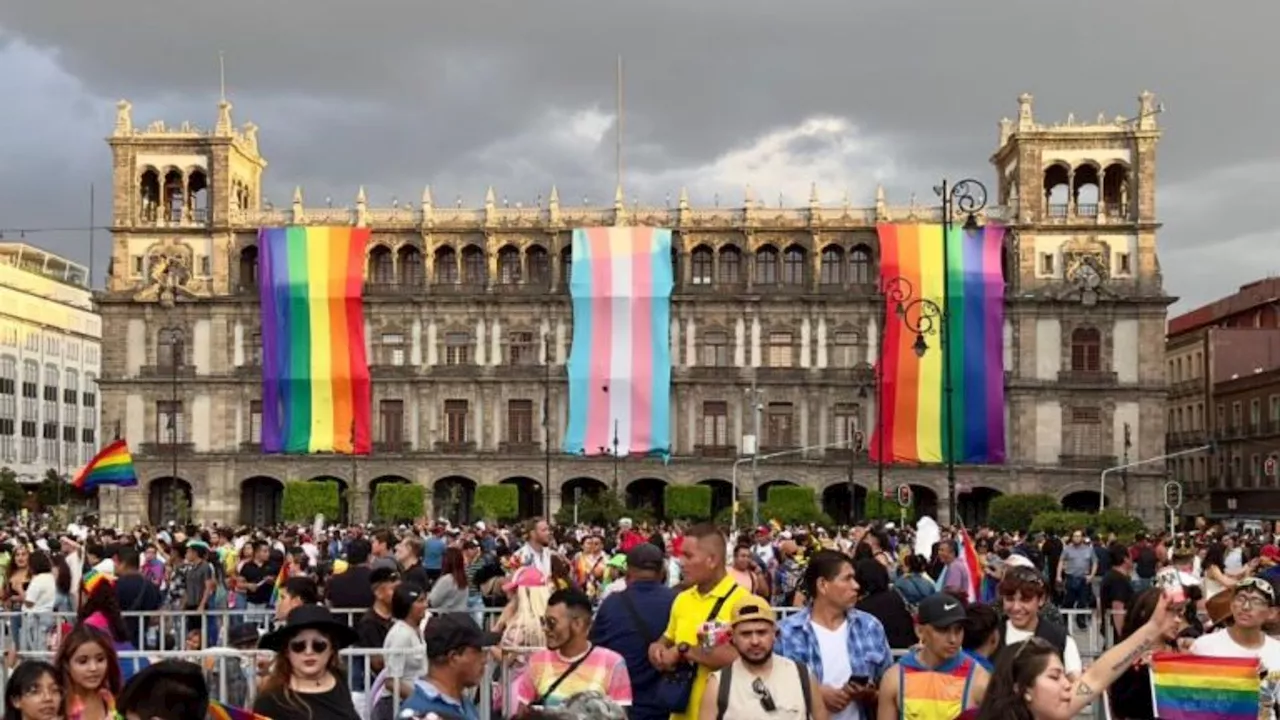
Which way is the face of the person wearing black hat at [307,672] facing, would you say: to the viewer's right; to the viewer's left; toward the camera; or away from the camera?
toward the camera

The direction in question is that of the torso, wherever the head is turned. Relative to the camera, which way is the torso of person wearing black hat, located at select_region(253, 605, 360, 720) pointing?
toward the camera

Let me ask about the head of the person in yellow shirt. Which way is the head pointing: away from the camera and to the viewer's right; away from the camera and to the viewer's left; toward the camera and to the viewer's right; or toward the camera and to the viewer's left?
toward the camera and to the viewer's left

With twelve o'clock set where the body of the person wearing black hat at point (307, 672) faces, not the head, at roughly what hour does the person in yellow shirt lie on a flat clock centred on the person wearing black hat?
The person in yellow shirt is roughly at 8 o'clock from the person wearing black hat.

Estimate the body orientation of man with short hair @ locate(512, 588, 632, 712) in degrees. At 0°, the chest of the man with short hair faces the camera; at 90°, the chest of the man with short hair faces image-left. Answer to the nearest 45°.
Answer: approximately 45°

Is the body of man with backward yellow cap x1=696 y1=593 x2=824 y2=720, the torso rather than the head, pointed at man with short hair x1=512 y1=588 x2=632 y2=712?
no

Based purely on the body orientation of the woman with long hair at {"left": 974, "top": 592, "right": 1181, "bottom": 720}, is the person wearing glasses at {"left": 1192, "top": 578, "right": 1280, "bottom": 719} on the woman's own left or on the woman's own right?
on the woman's own left

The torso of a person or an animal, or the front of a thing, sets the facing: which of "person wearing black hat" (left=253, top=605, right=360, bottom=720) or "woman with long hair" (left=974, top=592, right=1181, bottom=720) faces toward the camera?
the person wearing black hat

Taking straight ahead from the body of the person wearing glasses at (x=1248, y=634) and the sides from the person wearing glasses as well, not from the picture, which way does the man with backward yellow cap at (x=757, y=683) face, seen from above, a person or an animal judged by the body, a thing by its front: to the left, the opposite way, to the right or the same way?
the same way

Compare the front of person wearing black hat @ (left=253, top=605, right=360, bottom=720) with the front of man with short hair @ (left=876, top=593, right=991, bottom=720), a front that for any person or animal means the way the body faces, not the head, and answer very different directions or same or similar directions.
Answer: same or similar directions

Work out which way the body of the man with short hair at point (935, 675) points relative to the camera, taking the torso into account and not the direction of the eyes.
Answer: toward the camera

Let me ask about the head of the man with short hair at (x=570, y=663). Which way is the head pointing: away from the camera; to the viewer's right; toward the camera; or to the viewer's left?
to the viewer's left

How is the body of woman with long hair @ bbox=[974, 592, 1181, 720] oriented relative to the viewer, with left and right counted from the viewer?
facing to the right of the viewer
